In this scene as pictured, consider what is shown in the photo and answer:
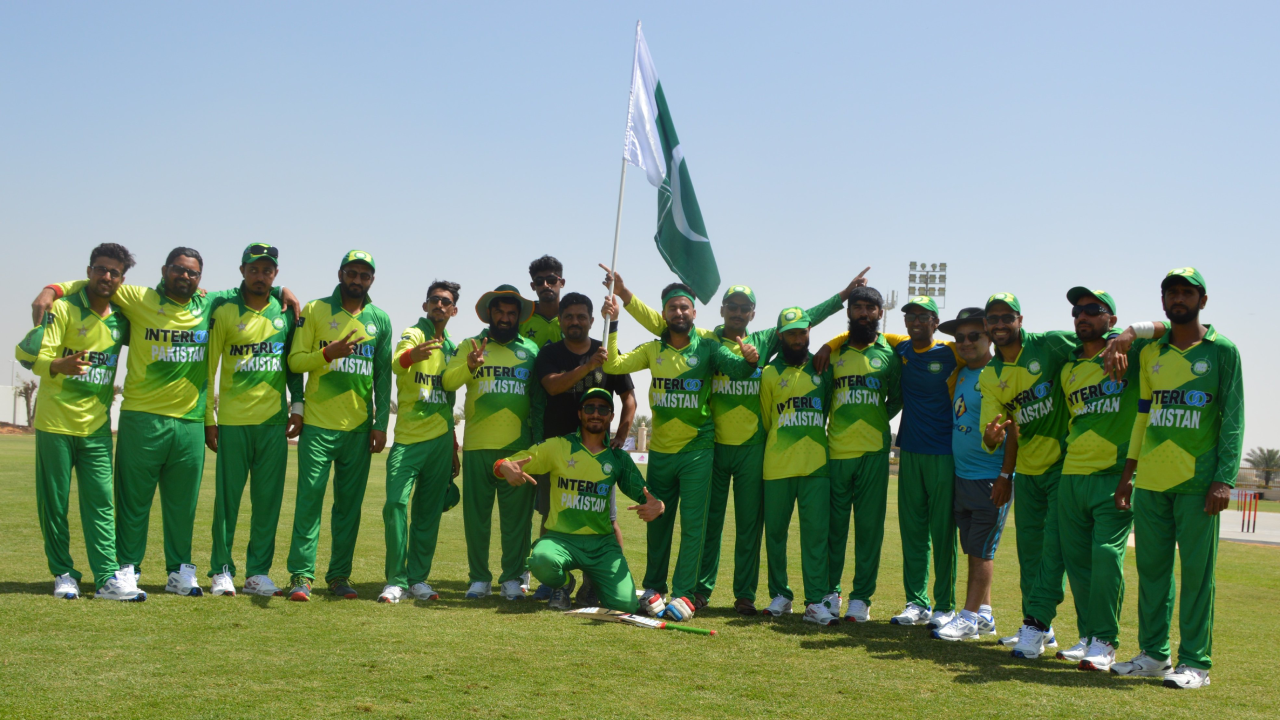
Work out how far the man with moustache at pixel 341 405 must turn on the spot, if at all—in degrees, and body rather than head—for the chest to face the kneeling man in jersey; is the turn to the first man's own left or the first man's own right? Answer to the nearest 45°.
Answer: approximately 90° to the first man's own left

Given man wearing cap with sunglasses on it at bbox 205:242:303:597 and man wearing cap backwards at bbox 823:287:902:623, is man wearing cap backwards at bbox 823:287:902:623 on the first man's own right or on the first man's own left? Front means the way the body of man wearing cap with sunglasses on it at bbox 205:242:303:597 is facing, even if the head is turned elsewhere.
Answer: on the first man's own left

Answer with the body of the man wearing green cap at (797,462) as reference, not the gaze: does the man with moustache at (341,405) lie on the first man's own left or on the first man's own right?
on the first man's own right

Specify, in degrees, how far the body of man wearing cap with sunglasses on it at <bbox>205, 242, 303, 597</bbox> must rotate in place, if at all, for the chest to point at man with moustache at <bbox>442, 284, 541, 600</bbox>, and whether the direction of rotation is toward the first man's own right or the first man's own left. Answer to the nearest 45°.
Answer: approximately 90° to the first man's own left

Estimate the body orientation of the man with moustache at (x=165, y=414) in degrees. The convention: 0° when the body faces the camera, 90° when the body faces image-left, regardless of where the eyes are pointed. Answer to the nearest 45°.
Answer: approximately 0°
